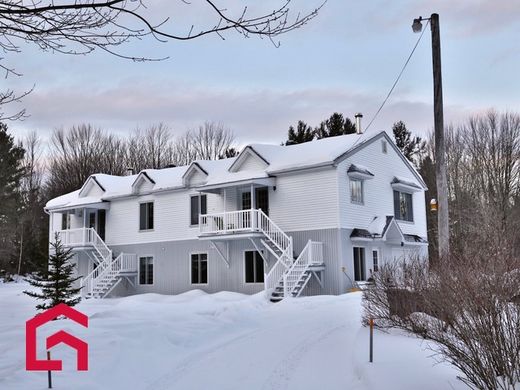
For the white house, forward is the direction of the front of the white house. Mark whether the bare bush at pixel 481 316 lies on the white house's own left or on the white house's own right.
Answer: on the white house's own left

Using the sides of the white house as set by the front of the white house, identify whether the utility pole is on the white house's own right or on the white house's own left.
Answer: on the white house's own left

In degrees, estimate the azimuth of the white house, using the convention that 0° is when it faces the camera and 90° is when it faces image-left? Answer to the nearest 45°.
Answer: approximately 45°
